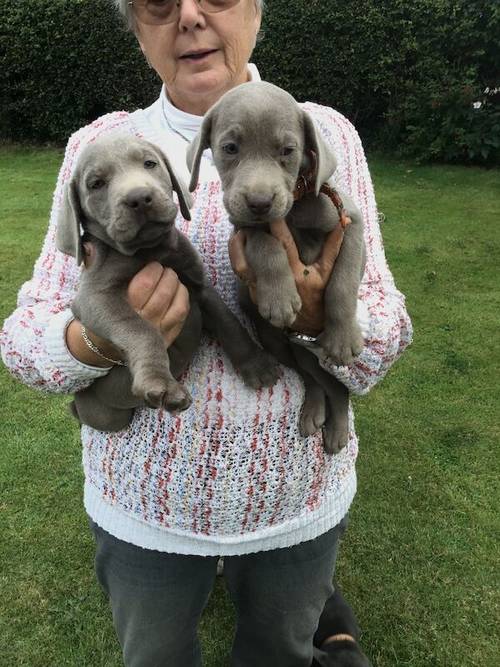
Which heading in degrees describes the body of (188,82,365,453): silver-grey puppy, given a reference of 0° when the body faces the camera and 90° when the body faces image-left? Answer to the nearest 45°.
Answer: approximately 0°

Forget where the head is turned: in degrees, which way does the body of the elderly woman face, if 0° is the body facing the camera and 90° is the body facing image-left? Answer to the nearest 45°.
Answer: approximately 0°

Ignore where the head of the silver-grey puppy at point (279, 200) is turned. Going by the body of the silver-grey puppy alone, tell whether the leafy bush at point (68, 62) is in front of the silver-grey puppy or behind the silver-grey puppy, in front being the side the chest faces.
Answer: behind

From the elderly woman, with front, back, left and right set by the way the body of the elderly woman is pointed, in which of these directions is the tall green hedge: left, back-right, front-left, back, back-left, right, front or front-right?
back

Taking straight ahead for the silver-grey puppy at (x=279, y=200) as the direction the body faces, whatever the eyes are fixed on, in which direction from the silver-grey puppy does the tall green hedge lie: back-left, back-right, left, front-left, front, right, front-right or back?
back

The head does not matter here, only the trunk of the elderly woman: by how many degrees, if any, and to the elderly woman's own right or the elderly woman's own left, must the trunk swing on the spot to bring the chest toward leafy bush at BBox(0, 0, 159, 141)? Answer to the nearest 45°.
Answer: approximately 180°
